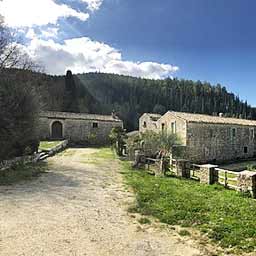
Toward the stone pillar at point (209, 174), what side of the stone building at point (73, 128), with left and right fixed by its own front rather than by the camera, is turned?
front

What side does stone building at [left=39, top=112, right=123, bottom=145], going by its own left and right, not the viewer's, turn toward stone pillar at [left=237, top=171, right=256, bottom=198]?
front

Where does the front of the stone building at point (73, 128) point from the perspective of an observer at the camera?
facing the viewer

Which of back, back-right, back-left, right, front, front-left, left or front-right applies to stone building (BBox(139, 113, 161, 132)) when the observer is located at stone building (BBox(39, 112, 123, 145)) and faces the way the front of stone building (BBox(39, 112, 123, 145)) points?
left

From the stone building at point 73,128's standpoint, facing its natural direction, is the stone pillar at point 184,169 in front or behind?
in front

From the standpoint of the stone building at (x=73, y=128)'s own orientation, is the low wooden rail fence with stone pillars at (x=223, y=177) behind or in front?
in front

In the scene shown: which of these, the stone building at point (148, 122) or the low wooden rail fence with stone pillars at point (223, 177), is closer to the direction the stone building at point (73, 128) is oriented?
the low wooden rail fence with stone pillars

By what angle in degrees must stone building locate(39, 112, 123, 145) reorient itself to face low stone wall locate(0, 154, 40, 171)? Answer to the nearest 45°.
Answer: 0° — it already faces it

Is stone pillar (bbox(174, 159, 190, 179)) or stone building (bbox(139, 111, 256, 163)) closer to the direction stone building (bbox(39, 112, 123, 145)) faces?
the stone pillar
